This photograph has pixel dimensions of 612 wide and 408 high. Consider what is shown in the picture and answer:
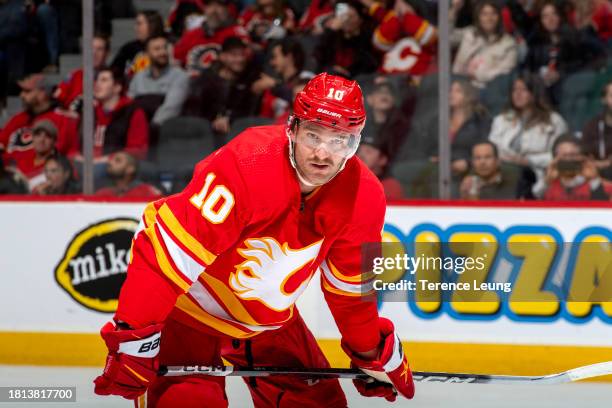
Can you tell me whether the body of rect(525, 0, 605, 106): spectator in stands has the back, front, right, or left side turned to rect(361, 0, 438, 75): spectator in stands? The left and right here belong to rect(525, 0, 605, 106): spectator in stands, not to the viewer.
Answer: right

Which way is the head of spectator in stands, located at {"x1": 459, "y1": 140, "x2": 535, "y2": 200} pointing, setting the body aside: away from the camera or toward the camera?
toward the camera

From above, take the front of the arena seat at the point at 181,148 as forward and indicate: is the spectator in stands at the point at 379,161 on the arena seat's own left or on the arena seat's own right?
on the arena seat's own left

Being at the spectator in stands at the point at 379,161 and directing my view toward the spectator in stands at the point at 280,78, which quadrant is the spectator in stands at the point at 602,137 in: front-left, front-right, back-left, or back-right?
back-right

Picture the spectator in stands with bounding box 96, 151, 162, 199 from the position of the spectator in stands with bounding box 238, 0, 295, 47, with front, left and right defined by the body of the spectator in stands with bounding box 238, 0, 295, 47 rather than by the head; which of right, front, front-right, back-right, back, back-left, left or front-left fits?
front-right

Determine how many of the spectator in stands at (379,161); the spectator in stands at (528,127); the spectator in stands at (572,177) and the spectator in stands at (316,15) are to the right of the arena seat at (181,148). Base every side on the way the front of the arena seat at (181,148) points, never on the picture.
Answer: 0

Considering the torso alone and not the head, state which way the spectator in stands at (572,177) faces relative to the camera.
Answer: toward the camera

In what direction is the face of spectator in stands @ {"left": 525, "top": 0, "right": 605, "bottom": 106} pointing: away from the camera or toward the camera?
toward the camera

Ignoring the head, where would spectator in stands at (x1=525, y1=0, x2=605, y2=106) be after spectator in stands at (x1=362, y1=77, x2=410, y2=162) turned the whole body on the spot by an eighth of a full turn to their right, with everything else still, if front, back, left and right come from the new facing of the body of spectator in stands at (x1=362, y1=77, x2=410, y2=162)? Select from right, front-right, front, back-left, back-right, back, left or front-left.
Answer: back-left

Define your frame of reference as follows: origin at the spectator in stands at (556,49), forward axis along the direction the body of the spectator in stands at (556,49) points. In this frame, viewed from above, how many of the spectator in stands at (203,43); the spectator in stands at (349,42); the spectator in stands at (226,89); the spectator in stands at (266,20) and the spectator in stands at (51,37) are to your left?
0

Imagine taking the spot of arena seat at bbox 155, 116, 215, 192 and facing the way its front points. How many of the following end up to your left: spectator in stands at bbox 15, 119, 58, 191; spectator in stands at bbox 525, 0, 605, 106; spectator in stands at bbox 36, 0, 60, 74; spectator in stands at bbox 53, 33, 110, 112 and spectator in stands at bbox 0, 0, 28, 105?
1

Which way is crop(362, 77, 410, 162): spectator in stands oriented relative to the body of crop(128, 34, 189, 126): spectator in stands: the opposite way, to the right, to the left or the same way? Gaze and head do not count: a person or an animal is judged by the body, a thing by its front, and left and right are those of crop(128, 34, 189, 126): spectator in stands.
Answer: the same way

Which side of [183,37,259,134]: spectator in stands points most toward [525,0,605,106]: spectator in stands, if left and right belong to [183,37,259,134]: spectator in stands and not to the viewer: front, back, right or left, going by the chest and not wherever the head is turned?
left

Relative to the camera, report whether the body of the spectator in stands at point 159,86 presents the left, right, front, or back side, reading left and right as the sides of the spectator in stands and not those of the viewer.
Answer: front

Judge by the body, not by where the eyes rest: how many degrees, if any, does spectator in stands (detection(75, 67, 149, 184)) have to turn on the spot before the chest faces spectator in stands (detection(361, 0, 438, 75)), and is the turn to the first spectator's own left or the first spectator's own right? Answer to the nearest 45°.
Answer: approximately 135° to the first spectator's own left

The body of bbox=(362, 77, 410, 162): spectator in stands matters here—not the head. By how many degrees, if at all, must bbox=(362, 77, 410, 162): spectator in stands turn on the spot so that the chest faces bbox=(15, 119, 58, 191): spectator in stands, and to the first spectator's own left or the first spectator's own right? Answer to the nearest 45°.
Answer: approximately 90° to the first spectator's own right

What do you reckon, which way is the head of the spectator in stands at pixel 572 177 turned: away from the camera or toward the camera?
toward the camera

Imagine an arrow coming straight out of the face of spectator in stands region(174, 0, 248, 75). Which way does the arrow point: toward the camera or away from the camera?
toward the camera

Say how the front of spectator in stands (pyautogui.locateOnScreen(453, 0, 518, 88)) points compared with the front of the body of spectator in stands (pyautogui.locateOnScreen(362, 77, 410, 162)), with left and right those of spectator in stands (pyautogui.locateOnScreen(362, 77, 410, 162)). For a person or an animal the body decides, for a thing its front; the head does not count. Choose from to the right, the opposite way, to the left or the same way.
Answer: the same way

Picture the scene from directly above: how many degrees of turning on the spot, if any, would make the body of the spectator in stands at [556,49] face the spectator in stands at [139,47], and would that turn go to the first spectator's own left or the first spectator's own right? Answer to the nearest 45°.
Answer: approximately 90° to the first spectator's own right

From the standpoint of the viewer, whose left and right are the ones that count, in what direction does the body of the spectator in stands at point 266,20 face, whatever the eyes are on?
facing the viewer

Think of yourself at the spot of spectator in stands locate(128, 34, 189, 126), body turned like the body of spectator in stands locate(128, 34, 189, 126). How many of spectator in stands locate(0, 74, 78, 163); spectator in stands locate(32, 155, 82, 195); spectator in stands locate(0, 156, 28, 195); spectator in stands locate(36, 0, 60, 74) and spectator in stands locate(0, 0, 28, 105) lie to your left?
0
